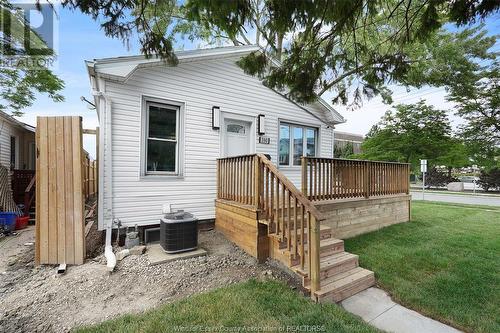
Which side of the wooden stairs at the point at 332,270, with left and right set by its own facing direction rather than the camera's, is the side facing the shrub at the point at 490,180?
left

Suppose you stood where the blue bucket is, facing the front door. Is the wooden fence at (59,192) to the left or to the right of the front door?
right

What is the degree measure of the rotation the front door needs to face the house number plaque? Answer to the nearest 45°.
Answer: approximately 45° to its left

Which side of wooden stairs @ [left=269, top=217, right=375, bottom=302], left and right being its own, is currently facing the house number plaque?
back

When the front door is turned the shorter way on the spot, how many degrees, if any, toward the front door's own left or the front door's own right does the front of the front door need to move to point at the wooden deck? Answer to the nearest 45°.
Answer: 0° — it already faces it

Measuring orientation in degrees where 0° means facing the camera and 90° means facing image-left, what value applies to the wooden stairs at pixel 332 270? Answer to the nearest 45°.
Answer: approximately 315°
